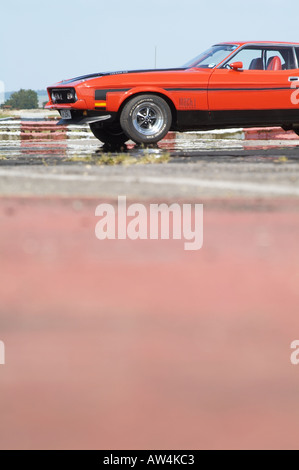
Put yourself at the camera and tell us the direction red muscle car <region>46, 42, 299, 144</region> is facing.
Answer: facing to the left of the viewer
